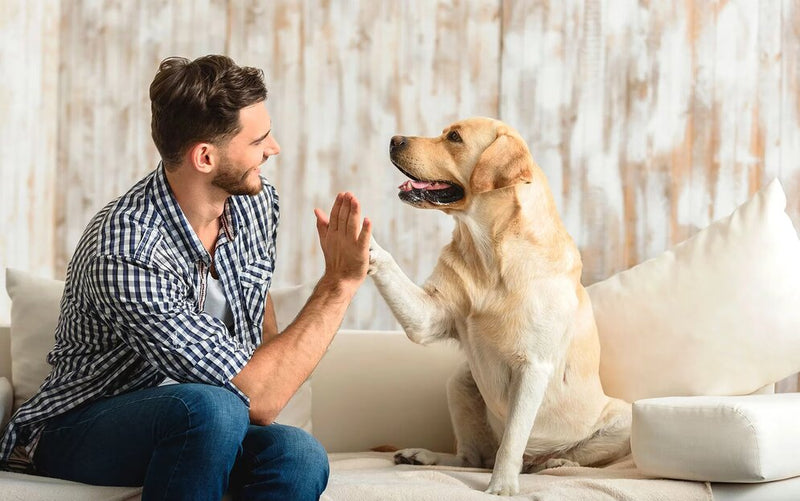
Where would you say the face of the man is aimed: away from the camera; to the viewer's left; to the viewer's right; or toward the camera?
to the viewer's right

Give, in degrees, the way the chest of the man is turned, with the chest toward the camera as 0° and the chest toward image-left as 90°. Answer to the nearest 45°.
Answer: approximately 315°

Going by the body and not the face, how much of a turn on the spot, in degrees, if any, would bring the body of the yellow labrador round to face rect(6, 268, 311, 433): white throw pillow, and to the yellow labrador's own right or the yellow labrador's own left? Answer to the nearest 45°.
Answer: approximately 45° to the yellow labrador's own right

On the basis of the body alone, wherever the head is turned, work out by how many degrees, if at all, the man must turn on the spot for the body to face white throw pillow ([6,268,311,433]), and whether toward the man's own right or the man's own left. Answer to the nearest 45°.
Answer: approximately 180°

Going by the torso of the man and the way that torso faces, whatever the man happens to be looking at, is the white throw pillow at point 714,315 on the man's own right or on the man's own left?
on the man's own left

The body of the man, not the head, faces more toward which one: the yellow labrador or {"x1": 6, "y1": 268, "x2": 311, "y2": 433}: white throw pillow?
the yellow labrador
